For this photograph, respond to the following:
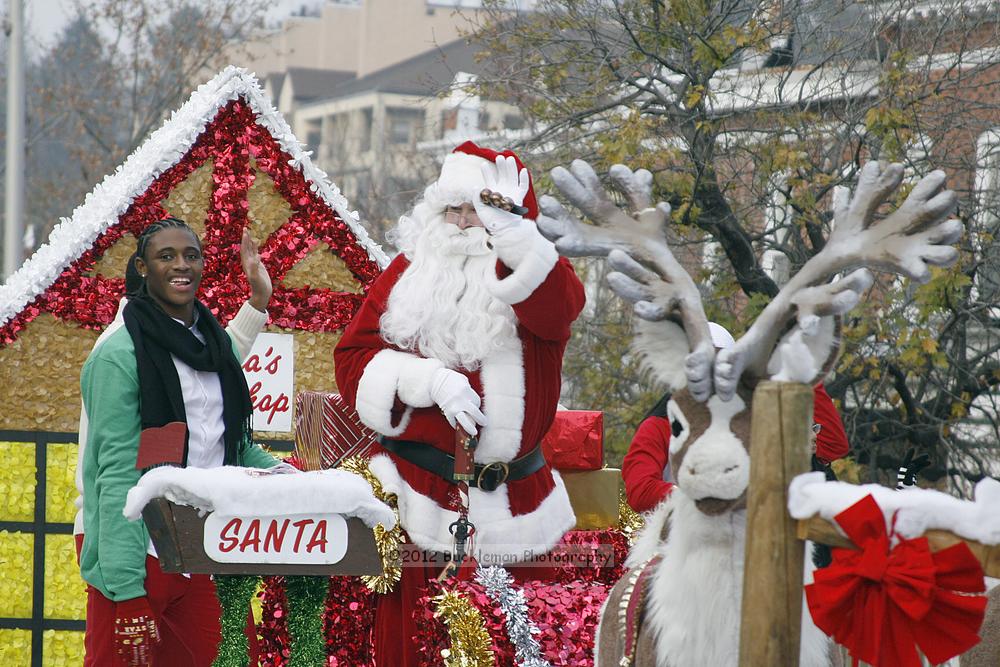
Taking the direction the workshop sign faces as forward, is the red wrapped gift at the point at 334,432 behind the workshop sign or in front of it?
in front

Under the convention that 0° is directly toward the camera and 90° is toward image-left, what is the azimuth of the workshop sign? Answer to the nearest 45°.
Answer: approximately 0°

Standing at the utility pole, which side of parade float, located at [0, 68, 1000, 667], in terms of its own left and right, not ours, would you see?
back

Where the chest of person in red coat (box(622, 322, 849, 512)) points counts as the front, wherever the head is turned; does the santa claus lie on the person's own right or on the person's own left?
on the person's own right

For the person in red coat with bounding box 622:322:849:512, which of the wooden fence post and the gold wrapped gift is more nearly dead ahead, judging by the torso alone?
the wooden fence post

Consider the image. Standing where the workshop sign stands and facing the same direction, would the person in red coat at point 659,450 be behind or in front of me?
in front

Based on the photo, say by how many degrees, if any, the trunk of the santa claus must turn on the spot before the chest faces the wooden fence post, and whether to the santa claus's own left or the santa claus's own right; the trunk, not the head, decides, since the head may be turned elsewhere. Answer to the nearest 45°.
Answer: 0° — they already face it

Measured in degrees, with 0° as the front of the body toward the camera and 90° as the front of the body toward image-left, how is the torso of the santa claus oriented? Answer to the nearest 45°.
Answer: approximately 0°

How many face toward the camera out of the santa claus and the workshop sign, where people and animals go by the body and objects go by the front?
2

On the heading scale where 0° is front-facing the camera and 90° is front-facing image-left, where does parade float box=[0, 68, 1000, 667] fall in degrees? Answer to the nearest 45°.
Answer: approximately 315°
